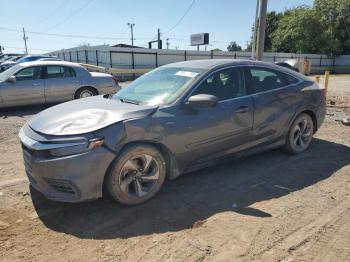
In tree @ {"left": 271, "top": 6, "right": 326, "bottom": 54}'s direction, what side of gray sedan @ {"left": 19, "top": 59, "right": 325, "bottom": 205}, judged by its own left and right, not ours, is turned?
back

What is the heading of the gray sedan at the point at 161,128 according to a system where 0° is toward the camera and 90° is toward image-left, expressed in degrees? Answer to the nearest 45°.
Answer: approximately 45°

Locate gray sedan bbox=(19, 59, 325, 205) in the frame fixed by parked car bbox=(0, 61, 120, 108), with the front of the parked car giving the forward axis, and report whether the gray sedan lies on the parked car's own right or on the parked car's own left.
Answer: on the parked car's own left

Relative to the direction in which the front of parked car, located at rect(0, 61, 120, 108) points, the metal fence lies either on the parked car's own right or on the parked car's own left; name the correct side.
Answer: on the parked car's own right

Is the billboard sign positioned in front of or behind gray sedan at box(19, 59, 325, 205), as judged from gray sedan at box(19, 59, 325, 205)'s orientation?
behind

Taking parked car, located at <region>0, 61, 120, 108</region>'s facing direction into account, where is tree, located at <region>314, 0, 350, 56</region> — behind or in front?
behind

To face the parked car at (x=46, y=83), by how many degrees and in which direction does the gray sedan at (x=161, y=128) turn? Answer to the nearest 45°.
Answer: approximately 90° to its right

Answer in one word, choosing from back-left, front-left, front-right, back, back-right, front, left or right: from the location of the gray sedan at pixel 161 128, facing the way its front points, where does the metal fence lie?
back-right

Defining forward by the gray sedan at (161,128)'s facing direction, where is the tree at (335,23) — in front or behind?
behind

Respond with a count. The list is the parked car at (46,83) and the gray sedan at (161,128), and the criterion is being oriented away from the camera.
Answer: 0

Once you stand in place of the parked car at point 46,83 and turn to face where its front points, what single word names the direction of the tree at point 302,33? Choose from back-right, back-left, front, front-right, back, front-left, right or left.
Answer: back-right

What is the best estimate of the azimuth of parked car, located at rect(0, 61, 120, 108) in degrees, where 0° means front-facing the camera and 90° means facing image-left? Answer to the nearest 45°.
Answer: approximately 90°

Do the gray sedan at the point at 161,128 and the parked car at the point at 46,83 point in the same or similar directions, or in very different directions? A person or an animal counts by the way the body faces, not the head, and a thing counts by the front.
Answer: same or similar directions
